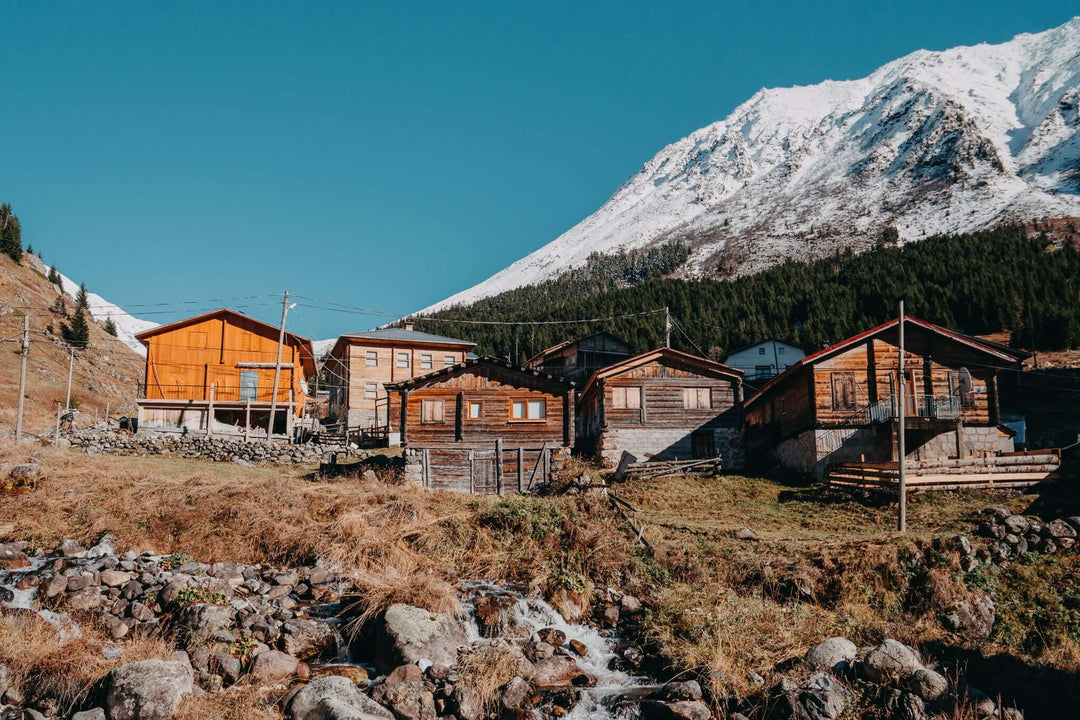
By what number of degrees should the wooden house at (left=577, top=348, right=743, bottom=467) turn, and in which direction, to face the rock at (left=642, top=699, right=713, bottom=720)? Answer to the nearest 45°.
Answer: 0° — it already faces it

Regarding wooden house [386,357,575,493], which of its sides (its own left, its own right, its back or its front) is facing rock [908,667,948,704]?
front

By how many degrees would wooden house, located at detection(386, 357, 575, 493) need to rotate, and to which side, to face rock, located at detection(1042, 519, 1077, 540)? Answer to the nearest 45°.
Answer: approximately 45° to its left

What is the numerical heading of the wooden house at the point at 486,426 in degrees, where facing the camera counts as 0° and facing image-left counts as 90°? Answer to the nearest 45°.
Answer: approximately 0°

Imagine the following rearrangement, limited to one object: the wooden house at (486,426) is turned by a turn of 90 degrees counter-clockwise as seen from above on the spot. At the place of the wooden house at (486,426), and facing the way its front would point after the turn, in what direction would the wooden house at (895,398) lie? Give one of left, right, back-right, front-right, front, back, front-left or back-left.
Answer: front

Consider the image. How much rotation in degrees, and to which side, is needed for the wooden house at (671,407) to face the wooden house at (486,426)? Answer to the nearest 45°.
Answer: approximately 45° to its right

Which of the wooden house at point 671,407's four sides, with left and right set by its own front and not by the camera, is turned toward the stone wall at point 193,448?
right

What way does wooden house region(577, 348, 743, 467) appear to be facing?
toward the camera

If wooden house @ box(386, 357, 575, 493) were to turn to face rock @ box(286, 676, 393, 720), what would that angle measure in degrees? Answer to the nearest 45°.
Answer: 0° — it already faces it

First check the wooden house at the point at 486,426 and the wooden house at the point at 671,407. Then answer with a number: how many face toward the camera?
2

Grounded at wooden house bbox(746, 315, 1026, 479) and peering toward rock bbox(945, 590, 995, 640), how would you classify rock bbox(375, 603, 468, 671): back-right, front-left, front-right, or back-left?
front-right

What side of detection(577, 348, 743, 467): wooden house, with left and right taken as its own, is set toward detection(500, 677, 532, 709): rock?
front

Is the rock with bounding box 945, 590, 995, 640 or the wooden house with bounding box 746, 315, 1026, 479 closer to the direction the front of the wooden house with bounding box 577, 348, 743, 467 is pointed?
the rock

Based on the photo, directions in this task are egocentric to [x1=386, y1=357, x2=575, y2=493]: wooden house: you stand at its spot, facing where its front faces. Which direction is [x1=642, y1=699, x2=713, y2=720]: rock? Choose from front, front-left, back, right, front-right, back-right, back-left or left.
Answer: front

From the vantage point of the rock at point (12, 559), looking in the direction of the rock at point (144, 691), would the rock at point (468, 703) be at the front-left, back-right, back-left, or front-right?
front-left

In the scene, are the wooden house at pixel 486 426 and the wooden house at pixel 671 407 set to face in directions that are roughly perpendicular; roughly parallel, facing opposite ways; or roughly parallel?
roughly parallel

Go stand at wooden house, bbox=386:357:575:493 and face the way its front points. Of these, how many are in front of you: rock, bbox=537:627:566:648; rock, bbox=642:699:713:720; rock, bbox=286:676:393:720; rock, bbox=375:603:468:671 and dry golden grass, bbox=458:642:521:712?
5

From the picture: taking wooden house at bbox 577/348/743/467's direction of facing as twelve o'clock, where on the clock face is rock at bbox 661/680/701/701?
The rock is roughly at 12 o'clock from the wooden house.
